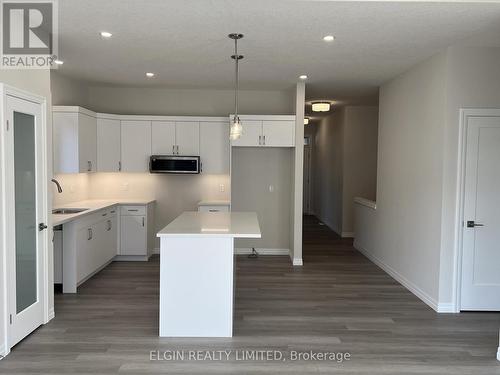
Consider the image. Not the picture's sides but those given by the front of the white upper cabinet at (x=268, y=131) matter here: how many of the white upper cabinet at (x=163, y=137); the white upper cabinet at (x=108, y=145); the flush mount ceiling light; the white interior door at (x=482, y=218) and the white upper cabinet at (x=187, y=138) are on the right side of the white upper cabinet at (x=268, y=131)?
3

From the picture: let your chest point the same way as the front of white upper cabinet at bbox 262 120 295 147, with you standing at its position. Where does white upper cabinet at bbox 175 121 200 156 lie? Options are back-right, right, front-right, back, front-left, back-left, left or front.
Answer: right

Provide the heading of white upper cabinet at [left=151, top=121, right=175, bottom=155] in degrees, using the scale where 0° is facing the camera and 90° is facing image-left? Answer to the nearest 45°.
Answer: approximately 0°

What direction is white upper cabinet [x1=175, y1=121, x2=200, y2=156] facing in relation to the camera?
toward the camera

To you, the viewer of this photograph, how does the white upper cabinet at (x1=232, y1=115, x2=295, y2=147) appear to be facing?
facing the viewer

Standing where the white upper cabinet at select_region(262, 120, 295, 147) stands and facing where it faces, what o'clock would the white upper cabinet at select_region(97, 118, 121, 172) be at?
the white upper cabinet at select_region(97, 118, 121, 172) is roughly at 3 o'clock from the white upper cabinet at select_region(262, 120, 295, 147).

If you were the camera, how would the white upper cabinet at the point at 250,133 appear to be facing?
facing the viewer

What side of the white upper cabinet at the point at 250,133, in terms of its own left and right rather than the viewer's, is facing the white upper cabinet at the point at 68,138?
right

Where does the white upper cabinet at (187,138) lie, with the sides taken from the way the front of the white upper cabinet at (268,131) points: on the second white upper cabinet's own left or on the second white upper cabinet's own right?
on the second white upper cabinet's own right

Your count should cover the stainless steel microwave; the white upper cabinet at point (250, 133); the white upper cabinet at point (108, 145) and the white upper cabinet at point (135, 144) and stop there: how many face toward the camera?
4

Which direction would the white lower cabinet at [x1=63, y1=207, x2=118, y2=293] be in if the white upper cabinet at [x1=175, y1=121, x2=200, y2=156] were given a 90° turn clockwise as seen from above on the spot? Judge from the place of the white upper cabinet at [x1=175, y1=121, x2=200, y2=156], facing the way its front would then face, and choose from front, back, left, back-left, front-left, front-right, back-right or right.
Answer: front-left

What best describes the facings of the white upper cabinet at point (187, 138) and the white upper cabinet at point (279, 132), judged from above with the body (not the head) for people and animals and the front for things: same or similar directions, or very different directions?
same or similar directions

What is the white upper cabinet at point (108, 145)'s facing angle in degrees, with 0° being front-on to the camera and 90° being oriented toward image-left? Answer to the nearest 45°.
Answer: approximately 0°
